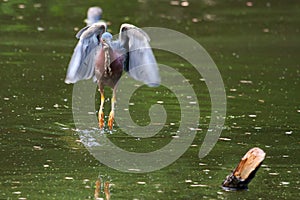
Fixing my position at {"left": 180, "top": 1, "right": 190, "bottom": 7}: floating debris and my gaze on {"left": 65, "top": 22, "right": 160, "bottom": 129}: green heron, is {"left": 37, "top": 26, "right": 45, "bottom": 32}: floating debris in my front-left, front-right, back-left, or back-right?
front-right

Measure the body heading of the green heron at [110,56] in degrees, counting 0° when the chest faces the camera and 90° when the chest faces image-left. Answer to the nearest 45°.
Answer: approximately 0°

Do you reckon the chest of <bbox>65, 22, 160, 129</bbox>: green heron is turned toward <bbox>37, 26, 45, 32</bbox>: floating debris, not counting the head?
no

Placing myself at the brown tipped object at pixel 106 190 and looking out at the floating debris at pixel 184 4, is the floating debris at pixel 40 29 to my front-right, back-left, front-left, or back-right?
front-left

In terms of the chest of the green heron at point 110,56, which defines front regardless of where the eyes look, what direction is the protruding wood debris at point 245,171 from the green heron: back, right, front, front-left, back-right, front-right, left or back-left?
front-left

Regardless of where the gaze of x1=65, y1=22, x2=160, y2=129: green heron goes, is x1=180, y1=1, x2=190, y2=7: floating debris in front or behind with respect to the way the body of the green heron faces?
behind
